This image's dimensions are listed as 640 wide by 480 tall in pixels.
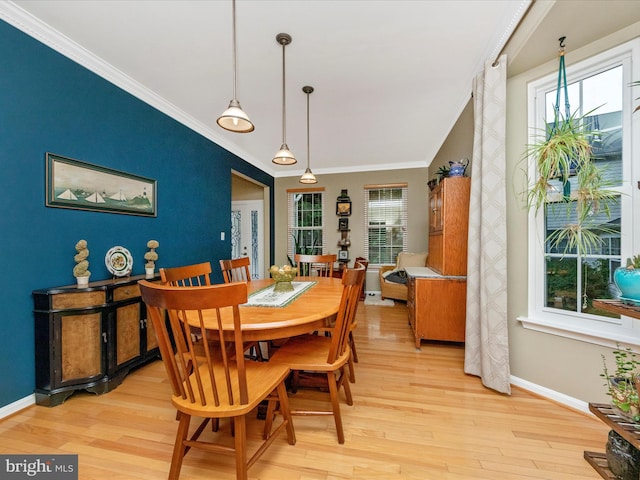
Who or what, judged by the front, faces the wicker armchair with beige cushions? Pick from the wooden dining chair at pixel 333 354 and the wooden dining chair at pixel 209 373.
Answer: the wooden dining chair at pixel 209 373

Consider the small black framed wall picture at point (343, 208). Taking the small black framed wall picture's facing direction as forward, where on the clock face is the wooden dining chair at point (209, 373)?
The wooden dining chair is roughly at 12 o'clock from the small black framed wall picture.

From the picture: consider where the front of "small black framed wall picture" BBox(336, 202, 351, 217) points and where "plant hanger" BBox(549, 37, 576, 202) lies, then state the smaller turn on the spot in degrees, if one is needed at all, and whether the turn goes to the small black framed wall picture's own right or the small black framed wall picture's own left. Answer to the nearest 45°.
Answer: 0° — it already faces it

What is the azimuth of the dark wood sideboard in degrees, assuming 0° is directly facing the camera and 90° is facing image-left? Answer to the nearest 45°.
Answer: approximately 315°

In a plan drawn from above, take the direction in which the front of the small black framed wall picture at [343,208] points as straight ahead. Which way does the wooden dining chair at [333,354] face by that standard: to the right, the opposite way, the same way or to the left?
to the right

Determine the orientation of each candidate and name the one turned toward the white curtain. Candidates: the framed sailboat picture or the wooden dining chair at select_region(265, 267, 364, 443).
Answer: the framed sailboat picture

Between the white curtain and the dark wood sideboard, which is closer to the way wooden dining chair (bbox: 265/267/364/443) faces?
the dark wood sideboard

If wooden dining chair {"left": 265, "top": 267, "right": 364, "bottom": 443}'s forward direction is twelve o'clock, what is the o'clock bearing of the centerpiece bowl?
The centerpiece bowl is roughly at 2 o'clock from the wooden dining chair.

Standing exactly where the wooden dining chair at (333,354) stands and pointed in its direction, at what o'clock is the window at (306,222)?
The window is roughly at 3 o'clock from the wooden dining chair.

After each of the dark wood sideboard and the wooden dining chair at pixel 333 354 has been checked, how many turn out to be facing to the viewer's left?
1

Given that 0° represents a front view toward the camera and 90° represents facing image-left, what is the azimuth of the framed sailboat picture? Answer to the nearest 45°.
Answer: approximately 315°

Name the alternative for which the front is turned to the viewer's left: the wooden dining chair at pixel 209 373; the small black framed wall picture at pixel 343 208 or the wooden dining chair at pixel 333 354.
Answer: the wooden dining chair at pixel 333 354

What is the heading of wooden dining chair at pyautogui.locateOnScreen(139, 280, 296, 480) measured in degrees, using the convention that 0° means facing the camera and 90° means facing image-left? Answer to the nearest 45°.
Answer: approximately 225°
